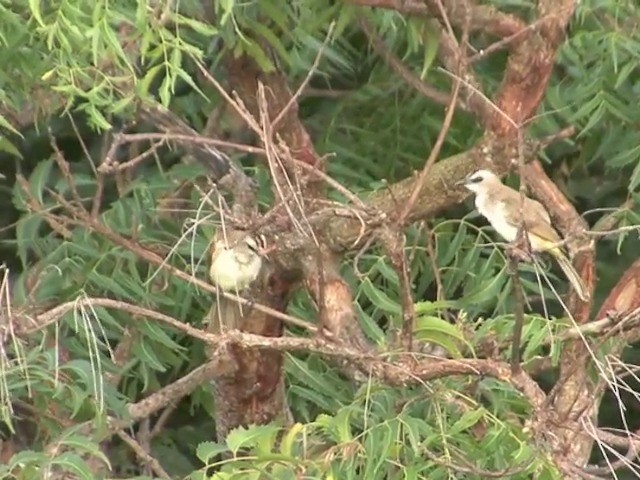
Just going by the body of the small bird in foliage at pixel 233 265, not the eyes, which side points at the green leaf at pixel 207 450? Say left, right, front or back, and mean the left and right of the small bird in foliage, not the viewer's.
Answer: front

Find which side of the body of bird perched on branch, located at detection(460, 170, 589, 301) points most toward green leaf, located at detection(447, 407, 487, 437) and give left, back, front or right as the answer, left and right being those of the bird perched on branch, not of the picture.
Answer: left

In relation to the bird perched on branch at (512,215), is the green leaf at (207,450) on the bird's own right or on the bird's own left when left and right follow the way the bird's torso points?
on the bird's own left

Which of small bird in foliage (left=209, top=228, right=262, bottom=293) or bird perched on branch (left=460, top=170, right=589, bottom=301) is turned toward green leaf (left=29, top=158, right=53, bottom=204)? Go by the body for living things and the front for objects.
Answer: the bird perched on branch

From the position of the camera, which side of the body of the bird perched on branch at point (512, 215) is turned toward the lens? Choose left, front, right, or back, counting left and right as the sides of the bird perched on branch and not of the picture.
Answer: left

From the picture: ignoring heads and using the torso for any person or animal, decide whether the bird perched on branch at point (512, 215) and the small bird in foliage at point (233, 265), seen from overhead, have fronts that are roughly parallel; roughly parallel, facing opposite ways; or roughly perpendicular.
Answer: roughly perpendicular

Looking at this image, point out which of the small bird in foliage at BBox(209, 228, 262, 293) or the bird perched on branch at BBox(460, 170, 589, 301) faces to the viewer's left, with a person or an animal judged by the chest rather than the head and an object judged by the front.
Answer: the bird perched on branch

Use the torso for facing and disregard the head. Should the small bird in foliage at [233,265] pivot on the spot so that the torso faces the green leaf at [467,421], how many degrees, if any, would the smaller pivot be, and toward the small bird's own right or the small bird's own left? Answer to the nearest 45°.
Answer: approximately 45° to the small bird's own left

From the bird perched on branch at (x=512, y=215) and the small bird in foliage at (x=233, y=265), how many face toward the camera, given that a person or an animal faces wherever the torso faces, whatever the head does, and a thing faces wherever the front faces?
1

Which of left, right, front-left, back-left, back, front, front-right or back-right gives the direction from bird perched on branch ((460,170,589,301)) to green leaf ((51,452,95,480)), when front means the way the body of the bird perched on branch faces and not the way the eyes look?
front-left

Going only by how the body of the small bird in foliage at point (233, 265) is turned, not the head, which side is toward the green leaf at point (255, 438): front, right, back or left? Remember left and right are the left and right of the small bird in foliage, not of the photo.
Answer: front

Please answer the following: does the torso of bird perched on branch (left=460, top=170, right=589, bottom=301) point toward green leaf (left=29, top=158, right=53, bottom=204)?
yes

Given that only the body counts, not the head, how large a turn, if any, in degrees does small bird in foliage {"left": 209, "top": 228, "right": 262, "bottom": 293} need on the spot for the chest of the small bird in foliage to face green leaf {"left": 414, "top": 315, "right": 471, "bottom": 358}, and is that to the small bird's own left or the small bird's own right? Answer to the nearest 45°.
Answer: approximately 45° to the small bird's own left
